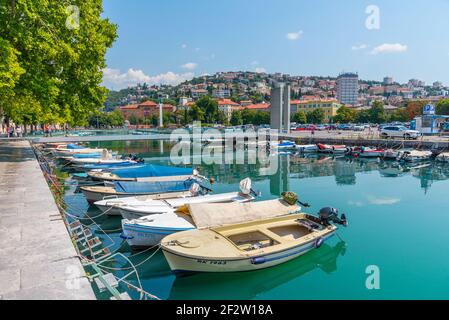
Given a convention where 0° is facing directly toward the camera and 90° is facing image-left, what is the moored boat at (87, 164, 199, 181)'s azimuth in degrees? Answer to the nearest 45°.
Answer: approximately 90°

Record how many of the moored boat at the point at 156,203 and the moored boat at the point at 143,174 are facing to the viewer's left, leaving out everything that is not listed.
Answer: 2

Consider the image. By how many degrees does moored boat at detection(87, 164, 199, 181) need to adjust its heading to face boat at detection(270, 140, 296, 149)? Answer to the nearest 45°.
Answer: approximately 135° to its right

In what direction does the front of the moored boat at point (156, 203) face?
to the viewer's left
